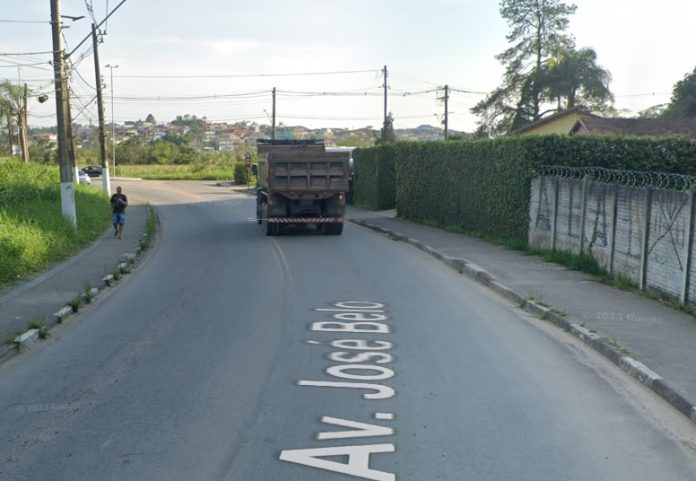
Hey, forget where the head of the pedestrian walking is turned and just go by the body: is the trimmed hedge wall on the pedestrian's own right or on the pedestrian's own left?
on the pedestrian's own left

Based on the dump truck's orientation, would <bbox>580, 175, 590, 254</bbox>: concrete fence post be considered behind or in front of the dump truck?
behind

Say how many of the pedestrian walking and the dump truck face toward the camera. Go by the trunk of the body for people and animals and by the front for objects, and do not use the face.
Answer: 1

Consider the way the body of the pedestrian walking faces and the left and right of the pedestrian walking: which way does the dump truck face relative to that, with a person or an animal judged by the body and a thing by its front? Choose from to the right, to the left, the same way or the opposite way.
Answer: the opposite way

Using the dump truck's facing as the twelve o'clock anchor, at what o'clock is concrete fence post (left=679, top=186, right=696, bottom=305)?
The concrete fence post is roughly at 5 o'clock from the dump truck.

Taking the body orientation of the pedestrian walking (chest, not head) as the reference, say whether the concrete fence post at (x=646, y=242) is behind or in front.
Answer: in front

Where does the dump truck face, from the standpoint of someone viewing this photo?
facing away from the viewer

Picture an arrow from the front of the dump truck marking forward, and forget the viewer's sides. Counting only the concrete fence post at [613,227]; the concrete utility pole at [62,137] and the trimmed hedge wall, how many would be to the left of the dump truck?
1

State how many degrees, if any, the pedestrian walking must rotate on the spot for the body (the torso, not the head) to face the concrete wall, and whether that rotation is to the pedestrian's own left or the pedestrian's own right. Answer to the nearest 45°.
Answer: approximately 45° to the pedestrian's own left

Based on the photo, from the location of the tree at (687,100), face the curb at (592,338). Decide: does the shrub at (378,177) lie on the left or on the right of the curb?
right
